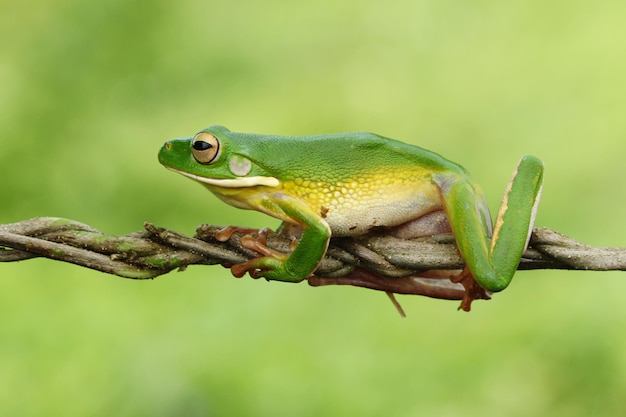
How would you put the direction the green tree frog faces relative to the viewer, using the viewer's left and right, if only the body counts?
facing to the left of the viewer
